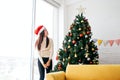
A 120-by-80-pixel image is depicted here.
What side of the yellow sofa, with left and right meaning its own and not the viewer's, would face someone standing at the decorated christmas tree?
back

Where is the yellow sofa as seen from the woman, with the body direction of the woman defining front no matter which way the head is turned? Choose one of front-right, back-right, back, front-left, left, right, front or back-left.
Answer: front

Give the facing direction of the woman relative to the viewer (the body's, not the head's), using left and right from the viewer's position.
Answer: facing the viewer and to the right of the viewer

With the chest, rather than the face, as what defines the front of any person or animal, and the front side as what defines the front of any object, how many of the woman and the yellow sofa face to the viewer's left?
0

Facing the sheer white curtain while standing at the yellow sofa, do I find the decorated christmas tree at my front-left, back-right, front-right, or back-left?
front-right

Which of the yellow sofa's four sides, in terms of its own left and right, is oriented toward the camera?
front

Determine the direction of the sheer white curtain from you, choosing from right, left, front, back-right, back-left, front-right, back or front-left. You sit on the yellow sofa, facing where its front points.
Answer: back-right

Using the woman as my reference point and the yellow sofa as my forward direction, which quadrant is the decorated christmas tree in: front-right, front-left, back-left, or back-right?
front-left

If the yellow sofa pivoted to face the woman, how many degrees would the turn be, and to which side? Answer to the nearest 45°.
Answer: approximately 135° to its right
